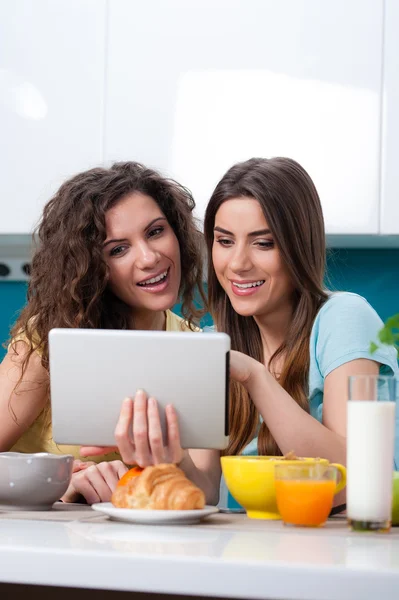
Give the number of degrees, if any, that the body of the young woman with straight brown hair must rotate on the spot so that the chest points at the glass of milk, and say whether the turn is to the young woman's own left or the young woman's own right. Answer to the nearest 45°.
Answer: approximately 45° to the young woman's own left

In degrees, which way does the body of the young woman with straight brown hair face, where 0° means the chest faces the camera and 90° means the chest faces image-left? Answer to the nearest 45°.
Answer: approximately 45°

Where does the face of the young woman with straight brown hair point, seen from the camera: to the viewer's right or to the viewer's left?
to the viewer's left

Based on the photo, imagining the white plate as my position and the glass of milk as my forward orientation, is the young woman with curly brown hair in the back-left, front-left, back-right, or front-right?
back-left

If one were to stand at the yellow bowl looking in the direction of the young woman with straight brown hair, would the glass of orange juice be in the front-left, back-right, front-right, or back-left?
back-right

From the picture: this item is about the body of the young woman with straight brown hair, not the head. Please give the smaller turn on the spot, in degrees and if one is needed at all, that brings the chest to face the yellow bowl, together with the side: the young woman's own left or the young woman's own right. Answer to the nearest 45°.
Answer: approximately 45° to the young woman's own left

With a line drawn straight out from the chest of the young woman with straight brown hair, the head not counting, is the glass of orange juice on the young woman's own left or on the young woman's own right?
on the young woman's own left
